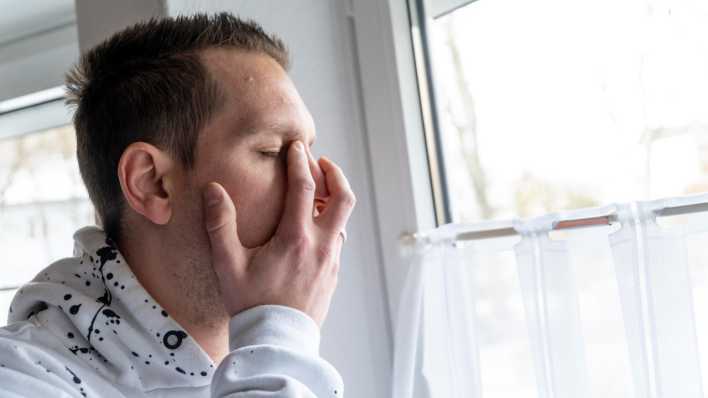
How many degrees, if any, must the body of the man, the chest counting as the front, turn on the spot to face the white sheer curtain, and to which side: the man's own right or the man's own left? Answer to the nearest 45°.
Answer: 0° — they already face it

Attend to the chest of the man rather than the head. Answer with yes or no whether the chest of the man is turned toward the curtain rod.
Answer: yes

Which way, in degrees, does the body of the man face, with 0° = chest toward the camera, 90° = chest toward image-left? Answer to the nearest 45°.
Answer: approximately 270°

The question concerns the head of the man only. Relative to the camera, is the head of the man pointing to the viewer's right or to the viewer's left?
to the viewer's right
